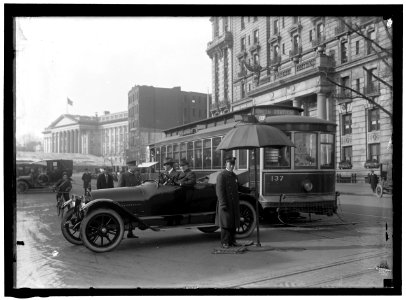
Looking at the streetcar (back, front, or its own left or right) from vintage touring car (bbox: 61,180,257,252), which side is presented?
right

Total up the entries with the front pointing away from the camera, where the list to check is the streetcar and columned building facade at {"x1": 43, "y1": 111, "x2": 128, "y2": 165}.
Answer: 0

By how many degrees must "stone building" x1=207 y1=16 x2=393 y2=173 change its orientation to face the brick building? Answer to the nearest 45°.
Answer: approximately 90° to its right

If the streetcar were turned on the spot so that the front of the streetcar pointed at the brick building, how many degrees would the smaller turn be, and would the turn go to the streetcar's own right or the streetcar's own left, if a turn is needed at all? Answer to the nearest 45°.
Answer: approximately 180°

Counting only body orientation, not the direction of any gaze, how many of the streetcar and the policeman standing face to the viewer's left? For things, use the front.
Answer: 0

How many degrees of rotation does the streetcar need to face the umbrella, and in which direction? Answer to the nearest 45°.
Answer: approximately 45° to its right

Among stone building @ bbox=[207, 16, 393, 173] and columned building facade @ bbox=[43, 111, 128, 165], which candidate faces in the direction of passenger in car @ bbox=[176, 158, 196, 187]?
the stone building

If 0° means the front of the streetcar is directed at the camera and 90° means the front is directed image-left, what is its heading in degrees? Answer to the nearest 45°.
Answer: approximately 315°

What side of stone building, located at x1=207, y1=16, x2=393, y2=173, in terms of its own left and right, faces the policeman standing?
front
